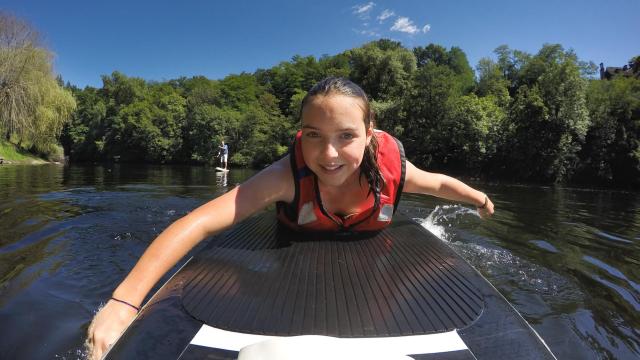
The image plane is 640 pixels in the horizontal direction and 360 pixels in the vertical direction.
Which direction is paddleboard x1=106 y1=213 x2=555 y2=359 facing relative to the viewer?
toward the camera

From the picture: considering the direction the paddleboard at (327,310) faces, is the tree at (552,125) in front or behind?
behind

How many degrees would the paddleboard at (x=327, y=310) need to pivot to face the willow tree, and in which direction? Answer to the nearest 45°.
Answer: approximately 135° to its right

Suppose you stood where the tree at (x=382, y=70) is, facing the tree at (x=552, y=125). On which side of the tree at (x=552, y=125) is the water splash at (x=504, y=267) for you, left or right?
right

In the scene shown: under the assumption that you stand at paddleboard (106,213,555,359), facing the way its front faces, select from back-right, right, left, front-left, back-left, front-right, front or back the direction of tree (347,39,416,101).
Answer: back

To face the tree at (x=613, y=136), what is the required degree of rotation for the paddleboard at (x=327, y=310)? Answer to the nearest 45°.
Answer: approximately 135° to its left

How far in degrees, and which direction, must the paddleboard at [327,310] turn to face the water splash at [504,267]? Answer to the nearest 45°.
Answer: approximately 135° to its left
